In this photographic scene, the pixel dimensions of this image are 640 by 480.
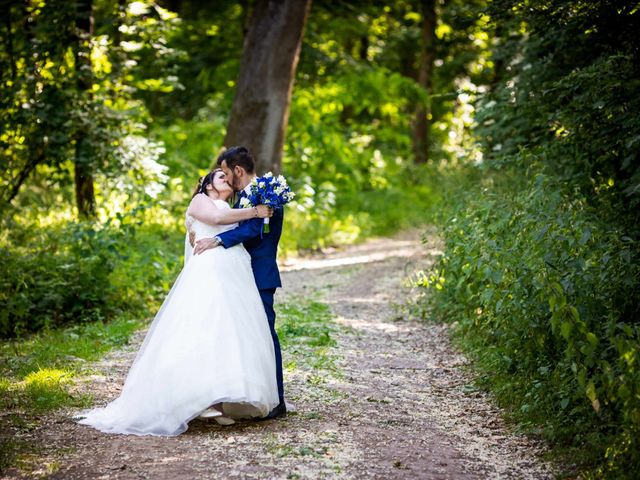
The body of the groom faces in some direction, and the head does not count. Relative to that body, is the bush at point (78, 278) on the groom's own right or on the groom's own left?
on the groom's own right

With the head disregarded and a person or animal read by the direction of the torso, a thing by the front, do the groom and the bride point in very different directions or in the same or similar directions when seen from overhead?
very different directions

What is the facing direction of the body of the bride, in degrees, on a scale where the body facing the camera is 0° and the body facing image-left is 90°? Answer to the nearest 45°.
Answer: approximately 270°

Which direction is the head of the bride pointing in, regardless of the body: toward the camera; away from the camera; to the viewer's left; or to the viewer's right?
to the viewer's right

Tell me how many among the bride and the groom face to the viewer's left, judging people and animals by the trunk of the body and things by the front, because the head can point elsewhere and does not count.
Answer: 1

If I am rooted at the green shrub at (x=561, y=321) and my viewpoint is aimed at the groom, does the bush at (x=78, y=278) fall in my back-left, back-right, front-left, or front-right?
front-right

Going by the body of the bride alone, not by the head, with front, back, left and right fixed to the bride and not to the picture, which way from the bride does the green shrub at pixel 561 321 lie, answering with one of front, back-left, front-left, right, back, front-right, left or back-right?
front

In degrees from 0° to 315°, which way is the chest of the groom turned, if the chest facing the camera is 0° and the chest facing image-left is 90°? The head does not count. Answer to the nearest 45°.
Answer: approximately 90°

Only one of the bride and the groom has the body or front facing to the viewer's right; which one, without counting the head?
the bride

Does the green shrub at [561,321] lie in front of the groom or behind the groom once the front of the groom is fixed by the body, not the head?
behind

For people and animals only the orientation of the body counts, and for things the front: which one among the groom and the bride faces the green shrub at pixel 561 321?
the bride

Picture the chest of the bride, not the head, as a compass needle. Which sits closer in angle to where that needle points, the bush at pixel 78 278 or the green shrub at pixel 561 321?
the green shrub
